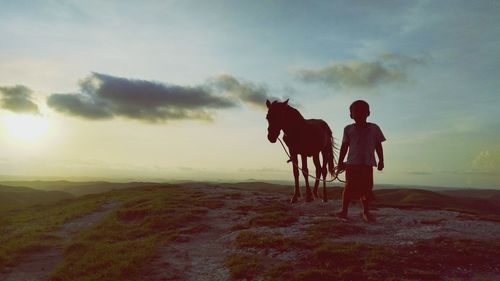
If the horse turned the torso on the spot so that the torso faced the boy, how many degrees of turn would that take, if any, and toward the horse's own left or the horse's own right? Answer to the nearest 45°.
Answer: approximately 90° to the horse's own left

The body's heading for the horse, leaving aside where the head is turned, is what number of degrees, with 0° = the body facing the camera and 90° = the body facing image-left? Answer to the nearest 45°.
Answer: approximately 45°

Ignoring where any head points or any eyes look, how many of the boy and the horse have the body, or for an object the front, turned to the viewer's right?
0

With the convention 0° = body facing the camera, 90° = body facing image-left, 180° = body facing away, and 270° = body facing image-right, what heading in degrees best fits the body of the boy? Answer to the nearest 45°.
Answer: approximately 0°

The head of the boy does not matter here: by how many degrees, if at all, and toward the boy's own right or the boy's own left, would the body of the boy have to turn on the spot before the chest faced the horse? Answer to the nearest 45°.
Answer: approximately 135° to the boy's own right
